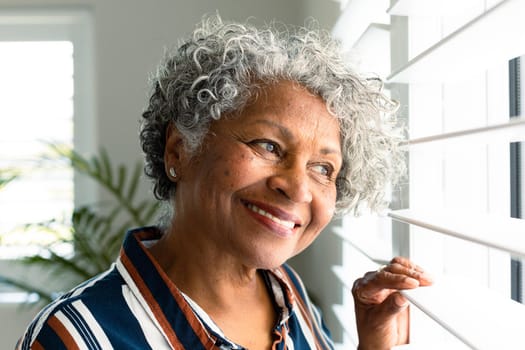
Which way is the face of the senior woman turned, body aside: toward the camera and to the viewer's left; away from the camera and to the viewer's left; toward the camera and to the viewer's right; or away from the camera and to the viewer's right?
toward the camera and to the viewer's right

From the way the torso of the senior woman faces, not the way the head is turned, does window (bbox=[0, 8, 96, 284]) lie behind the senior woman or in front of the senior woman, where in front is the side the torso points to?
behind

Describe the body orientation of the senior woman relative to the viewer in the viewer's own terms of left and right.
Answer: facing the viewer and to the right of the viewer

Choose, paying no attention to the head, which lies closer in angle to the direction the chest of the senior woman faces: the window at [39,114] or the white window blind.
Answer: the white window blind
